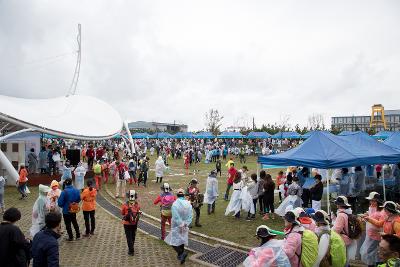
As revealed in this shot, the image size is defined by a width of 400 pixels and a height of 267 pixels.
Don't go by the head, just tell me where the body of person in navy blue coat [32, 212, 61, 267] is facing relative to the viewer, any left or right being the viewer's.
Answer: facing away from the viewer and to the right of the viewer

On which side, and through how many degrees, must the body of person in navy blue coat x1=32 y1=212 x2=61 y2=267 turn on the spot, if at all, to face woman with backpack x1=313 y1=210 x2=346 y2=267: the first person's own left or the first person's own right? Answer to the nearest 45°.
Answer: approximately 45° to the first person's own right

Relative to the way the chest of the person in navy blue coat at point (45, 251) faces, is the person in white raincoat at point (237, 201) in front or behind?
in front

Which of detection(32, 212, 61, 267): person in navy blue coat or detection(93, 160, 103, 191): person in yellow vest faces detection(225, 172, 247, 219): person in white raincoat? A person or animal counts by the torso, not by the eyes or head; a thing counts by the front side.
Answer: the person in navy blue coat

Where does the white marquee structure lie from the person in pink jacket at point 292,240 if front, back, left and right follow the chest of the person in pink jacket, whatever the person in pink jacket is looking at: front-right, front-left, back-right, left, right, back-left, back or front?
front-right

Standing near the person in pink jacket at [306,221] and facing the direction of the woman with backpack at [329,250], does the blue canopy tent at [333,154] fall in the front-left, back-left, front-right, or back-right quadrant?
back-left
